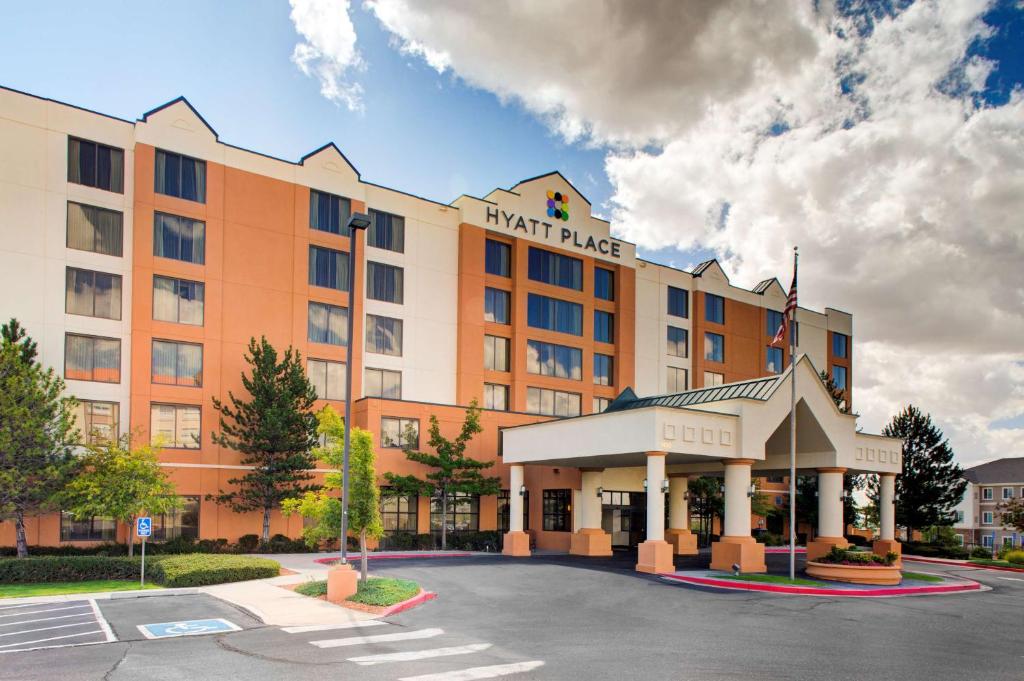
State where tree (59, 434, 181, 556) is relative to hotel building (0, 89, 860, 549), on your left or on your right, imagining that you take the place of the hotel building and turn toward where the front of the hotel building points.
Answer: on your right

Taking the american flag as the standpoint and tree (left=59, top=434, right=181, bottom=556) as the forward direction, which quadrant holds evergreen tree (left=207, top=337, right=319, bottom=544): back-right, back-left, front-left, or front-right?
front-right

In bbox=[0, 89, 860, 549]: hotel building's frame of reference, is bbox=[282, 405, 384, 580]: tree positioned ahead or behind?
ahead

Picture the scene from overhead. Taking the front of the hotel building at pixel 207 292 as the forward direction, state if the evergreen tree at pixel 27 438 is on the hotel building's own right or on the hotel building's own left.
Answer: on the hotel building's own right

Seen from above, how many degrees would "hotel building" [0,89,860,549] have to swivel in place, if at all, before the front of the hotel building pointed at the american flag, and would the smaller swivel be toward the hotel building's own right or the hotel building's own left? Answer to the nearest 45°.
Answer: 0° — it already faces it

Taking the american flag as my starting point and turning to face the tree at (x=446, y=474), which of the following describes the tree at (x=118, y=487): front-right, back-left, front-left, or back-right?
front-left

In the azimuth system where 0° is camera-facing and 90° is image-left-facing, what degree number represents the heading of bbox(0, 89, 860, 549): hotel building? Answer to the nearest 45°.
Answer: approximately 315°
